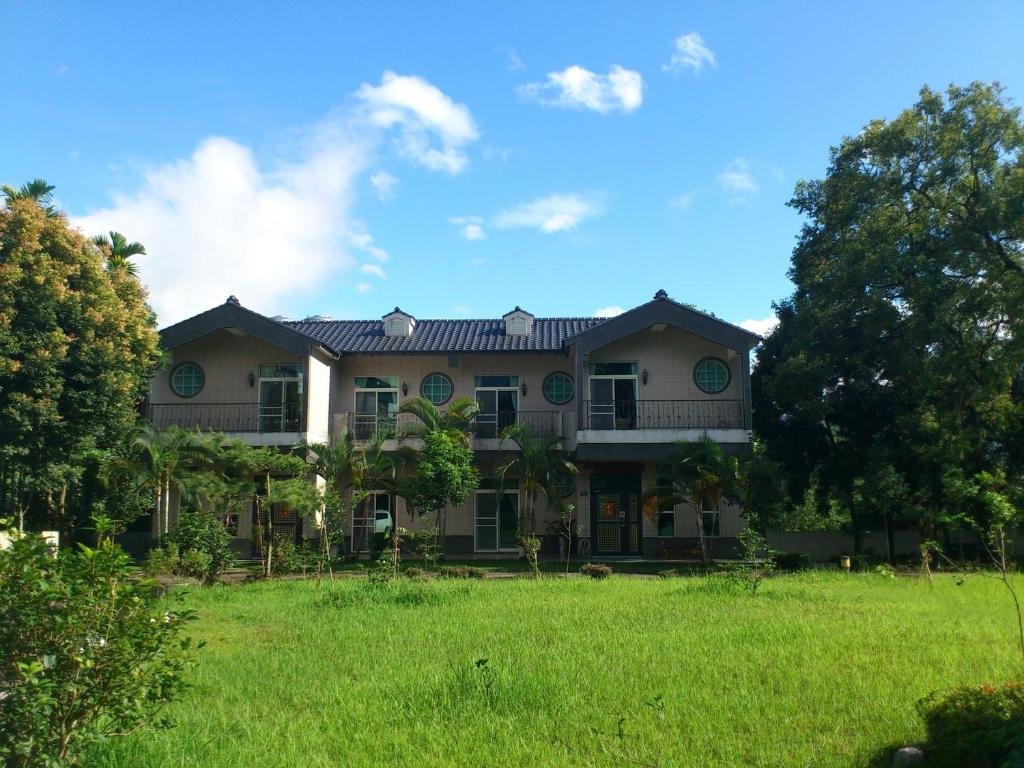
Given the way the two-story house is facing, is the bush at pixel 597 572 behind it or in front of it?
in front

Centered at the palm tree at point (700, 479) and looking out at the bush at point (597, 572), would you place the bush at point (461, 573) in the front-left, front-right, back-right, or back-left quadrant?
front-right

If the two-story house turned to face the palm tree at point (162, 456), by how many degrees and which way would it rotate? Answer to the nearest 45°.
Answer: approximately 45° to its right

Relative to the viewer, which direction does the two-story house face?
toward the camera

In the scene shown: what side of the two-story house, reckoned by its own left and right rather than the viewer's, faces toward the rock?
front

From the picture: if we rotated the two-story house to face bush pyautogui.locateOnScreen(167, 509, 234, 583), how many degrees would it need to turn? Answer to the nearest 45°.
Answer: approximately 45° to its right

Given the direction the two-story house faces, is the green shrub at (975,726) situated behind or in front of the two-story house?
in front

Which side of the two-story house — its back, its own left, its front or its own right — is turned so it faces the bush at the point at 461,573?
front

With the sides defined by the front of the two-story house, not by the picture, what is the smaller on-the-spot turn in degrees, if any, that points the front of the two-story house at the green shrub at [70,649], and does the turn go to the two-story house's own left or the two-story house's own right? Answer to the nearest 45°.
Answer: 0° — it already faces it

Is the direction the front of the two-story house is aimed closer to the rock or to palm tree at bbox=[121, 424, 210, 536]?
the rock

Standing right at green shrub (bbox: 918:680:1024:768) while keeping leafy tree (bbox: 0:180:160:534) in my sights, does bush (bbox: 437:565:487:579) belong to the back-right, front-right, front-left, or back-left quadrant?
front-right

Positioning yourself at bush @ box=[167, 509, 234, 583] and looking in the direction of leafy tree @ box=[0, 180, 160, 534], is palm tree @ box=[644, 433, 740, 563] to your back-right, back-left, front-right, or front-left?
back-right
